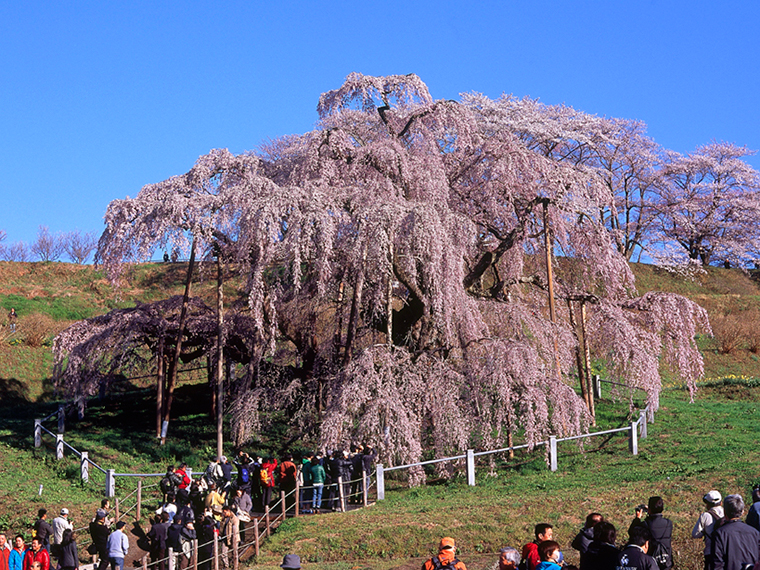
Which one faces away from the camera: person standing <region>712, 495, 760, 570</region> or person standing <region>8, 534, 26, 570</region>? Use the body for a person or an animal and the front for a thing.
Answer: person standing <region>712, 495, 760, 570</region>

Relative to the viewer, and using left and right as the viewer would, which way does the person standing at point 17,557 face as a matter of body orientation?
facing the viewer and to the right of the viewer

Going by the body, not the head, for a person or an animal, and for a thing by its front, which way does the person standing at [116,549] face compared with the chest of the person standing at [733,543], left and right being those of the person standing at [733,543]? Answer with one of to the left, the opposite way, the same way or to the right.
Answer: the same way

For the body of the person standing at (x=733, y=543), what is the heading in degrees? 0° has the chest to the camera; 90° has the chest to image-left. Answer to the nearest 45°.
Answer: approximately 180°

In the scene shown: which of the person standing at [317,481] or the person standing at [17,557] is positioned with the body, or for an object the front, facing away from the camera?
the person standing at [317,481]

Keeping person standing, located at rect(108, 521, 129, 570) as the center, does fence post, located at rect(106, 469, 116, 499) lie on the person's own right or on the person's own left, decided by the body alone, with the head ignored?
on the person's own left

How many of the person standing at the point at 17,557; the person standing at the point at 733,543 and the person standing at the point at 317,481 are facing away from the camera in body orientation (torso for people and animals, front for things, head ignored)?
2

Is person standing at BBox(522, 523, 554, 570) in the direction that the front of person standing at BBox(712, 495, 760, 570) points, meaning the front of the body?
no

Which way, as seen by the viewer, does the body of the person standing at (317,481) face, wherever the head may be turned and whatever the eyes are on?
away from the camera

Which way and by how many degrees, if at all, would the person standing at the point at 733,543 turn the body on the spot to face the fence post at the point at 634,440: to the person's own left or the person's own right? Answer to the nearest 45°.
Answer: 0° — they already face it

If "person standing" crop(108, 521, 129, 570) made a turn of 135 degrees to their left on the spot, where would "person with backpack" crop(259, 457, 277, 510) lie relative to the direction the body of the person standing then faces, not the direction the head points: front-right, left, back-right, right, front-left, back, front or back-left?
back-right

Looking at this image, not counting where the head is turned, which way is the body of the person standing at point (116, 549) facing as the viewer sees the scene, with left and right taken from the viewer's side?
facing away from the viewer and to the right of the viewer

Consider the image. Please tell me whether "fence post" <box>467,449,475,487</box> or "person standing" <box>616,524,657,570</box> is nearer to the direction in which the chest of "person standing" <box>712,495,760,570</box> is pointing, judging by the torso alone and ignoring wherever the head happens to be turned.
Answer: the fence post

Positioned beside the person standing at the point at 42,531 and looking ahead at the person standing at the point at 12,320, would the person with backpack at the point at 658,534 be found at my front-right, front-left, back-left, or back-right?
back-right

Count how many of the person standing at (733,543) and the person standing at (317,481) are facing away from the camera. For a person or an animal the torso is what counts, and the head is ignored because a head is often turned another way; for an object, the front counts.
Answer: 2

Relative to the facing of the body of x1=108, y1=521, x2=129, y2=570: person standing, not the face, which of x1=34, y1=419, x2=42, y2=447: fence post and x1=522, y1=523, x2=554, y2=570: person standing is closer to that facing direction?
the fence post

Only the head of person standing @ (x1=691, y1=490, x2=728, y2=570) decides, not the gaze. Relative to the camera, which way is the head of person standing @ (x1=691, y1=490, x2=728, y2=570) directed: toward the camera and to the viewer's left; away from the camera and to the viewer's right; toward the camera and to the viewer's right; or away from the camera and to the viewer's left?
away from the camera and to the viewer's left

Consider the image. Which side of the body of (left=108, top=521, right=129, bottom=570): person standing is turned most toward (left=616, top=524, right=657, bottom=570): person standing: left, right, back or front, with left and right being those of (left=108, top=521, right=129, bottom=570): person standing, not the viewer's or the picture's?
right

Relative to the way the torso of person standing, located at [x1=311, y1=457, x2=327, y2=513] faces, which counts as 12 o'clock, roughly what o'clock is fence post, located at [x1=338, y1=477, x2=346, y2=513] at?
The fence post is roughly at 4 o'clock from the person standing.

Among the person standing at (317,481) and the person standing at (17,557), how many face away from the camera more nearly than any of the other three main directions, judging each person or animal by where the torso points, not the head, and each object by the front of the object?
1
